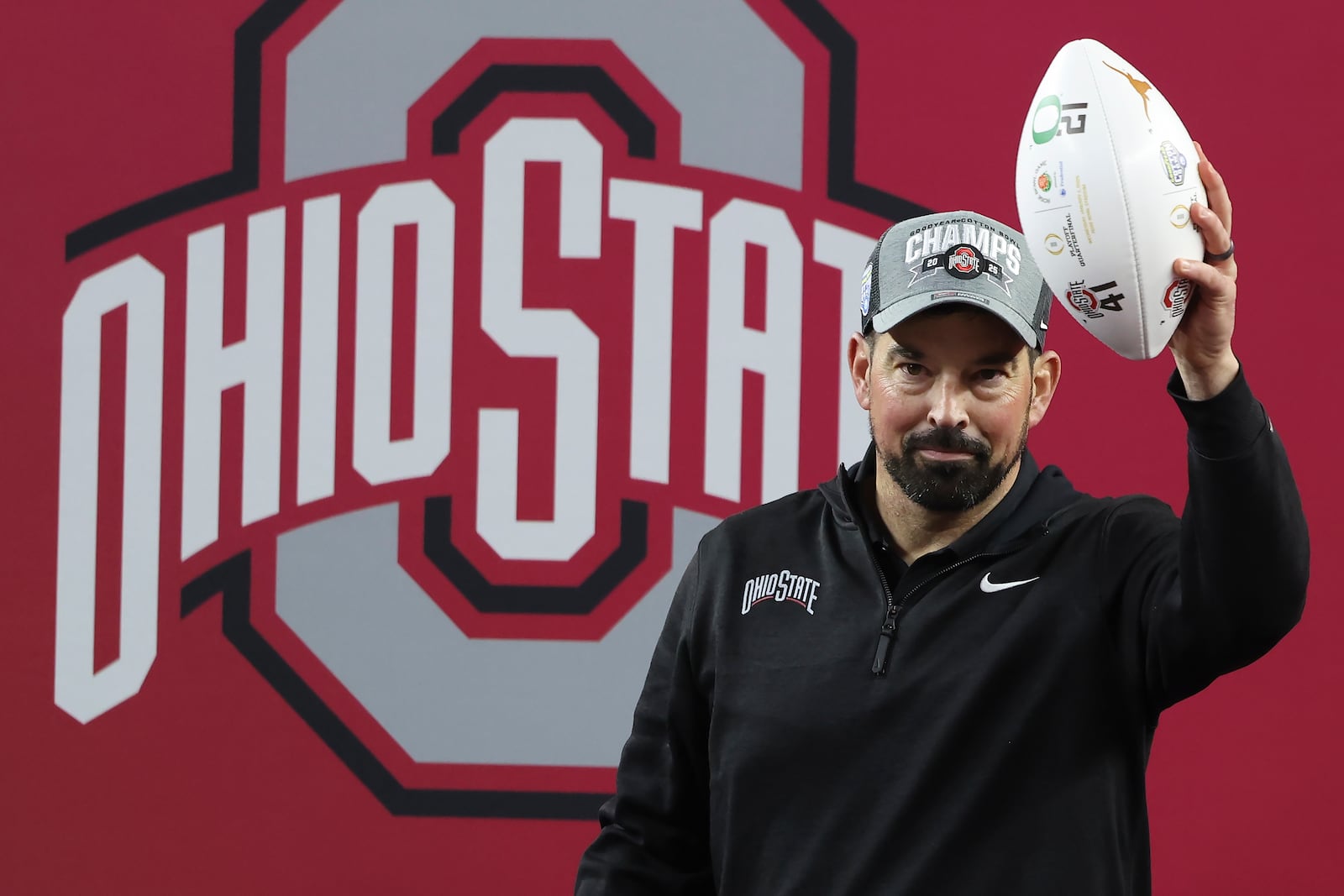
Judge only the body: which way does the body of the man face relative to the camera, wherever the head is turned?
toward the camera
